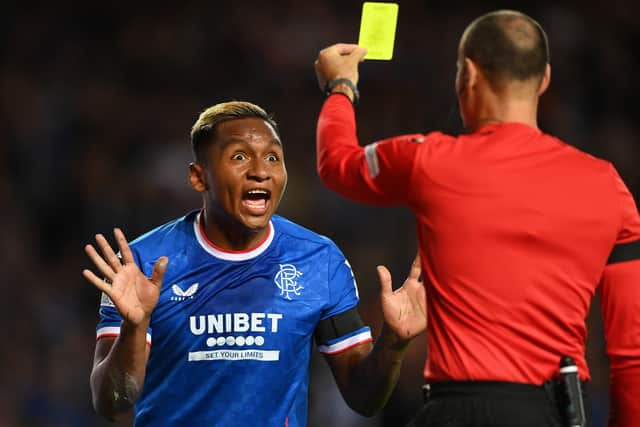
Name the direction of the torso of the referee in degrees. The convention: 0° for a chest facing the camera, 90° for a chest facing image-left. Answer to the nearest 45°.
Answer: approximately 180°

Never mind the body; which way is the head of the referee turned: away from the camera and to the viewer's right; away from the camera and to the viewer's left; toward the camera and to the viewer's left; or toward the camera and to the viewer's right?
away from the camera and to the viewer's left
